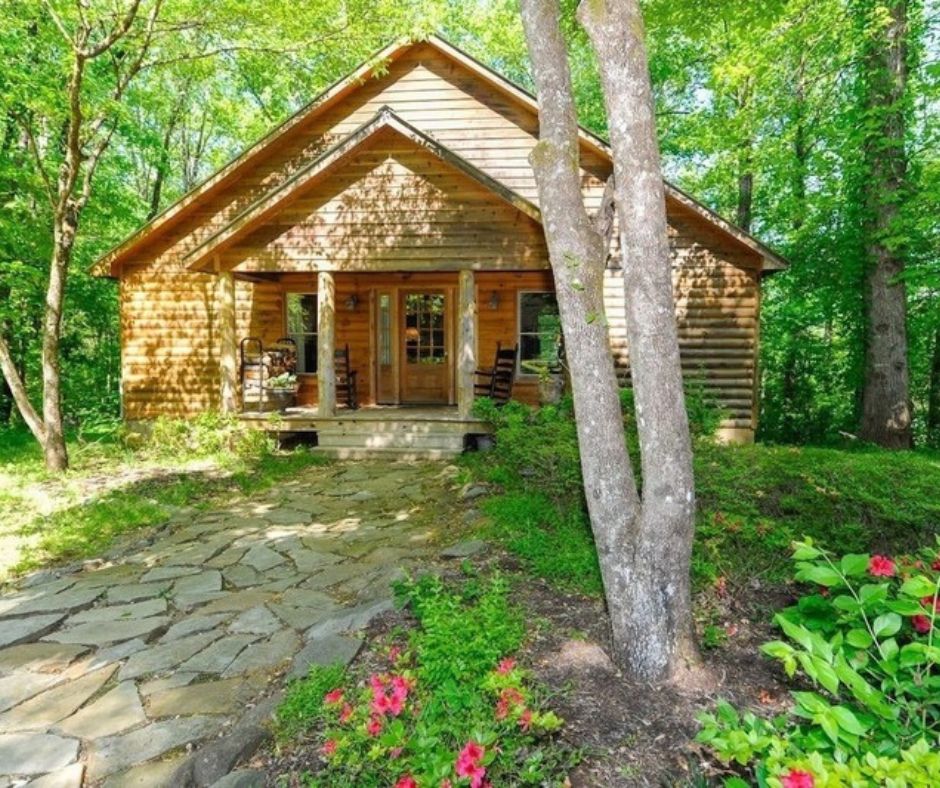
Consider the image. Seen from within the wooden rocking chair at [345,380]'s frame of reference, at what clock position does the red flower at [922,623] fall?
The red flower is roughly at 1 o'clock from the wooden rocking chair.

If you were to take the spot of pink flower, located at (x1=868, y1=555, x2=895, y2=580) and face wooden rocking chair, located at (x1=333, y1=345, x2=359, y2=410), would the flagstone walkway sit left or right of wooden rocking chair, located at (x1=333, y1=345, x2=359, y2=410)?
left

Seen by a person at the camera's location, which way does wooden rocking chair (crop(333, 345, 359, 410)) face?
facing the viewer and to the right of the viewer

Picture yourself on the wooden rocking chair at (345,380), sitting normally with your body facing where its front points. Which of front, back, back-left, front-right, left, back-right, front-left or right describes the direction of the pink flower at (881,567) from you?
front-right

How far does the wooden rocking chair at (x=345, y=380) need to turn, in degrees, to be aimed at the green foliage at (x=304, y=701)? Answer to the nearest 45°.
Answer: approximately 45° to its right

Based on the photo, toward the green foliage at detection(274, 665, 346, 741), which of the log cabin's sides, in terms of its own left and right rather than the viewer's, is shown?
front

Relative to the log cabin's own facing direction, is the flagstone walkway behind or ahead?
ahead

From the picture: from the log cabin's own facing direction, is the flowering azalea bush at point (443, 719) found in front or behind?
in front

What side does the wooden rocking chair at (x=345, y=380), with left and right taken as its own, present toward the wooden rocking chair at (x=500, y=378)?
front

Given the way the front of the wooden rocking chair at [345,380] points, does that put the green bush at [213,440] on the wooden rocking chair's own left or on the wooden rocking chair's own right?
on the wooden rocking chair's own right

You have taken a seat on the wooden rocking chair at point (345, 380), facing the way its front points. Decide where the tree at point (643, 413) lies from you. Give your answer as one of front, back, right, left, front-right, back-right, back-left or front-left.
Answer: front-right

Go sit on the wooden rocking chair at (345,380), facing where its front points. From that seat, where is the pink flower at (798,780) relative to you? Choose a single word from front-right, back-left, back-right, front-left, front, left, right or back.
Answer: front-right

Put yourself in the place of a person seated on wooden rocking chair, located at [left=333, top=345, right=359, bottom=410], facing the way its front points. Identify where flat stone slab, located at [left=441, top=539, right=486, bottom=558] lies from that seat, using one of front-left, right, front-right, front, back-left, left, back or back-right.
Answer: front-right

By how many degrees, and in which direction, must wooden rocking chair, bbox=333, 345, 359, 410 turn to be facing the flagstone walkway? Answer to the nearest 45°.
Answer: approximately 45° to its right

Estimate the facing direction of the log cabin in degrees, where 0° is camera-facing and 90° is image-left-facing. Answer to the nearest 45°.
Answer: approximately 0°

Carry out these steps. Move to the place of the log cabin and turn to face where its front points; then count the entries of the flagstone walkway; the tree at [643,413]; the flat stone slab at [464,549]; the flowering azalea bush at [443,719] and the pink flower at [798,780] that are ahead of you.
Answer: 5
